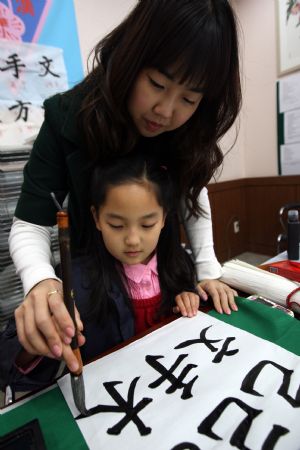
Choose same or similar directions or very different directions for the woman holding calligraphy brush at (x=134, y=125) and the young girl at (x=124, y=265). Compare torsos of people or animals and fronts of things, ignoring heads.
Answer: same or similar directions

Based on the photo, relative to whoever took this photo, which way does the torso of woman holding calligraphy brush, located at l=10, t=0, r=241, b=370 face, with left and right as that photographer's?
facing the viewer

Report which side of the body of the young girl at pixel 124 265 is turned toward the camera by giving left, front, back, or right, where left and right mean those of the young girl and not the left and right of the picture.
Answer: front

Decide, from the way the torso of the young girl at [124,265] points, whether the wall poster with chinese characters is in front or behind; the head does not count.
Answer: behind

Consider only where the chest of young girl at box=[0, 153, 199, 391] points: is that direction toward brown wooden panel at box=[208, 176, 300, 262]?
no

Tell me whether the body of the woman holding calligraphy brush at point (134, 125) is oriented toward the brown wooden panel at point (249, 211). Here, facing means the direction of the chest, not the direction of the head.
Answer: no

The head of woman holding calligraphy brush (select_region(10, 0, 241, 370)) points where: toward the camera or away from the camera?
toward the camera

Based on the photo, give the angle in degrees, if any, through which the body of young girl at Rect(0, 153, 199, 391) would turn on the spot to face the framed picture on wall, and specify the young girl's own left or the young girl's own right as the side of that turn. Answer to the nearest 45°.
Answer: approximately 135° to the young girl's own left

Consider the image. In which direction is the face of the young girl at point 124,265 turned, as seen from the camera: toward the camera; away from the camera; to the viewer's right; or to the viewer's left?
toward the camera

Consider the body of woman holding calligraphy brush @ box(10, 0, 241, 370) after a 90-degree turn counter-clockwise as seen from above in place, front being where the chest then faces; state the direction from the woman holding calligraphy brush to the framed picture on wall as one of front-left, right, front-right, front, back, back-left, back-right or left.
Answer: front-left
